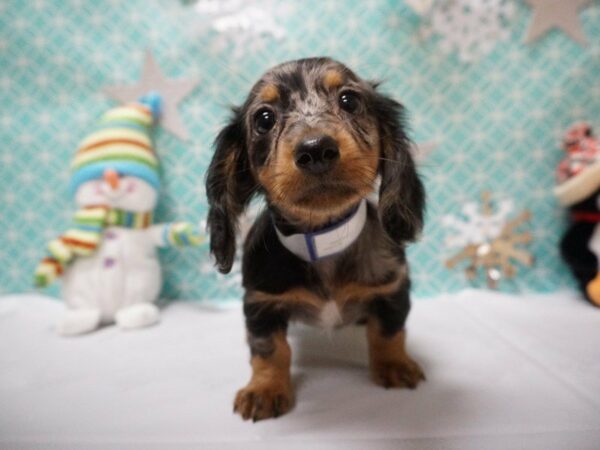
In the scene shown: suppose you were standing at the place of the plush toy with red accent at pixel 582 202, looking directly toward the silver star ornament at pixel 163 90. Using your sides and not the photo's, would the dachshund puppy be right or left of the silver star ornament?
left

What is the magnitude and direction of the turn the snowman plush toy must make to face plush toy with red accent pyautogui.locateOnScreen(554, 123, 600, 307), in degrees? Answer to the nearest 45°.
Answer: approximately 90° to its left

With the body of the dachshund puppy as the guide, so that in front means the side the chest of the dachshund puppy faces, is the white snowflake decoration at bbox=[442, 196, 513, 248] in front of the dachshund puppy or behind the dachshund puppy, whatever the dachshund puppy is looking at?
behind

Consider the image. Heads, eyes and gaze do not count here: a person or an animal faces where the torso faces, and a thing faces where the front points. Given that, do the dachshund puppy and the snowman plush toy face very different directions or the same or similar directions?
same or similar directions

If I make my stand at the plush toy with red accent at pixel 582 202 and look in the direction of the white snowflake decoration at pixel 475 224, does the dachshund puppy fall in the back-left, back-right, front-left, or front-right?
front-left

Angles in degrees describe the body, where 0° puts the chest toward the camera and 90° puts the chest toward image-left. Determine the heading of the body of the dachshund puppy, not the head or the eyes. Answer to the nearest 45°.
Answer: approximately 0°

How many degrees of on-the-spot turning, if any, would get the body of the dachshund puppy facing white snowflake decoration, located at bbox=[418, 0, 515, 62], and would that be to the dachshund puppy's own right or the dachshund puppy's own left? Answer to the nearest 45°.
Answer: approximately 135° to the dachshund puppy's own left

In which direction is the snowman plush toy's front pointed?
toward the camera

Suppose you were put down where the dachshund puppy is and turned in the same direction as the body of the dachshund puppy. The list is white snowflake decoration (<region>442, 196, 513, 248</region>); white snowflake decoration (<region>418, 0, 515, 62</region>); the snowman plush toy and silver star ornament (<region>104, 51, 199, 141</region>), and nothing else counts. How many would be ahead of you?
0

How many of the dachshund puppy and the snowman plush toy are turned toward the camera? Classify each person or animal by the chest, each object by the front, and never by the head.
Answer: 2
